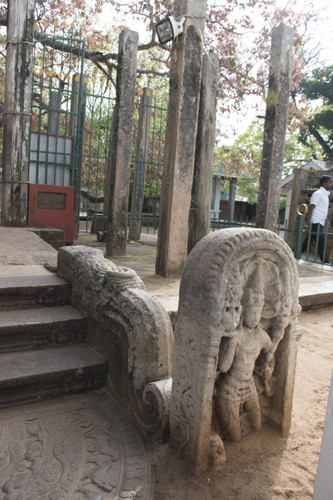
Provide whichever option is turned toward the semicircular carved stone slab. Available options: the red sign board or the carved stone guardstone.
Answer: the red sign board

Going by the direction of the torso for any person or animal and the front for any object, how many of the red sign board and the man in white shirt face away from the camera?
0

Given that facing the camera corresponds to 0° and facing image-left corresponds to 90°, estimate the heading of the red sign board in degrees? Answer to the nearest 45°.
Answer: approximately 0°

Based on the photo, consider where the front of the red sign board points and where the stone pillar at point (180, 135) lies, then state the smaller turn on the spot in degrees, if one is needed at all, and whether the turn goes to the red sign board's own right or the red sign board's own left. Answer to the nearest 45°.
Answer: approximately 45° to the red sign board's own left

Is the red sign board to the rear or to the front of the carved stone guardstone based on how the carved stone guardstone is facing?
to the rear

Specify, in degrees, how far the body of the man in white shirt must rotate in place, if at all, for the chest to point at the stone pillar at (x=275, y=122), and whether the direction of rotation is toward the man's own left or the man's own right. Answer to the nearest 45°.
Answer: approximately 90° to the man's own right

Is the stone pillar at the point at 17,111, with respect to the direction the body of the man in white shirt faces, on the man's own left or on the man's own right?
on the man's own right

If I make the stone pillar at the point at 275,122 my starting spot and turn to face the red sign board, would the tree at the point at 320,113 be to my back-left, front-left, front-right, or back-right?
back-right

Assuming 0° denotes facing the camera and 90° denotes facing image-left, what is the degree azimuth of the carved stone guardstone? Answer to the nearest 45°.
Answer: approximately 315°

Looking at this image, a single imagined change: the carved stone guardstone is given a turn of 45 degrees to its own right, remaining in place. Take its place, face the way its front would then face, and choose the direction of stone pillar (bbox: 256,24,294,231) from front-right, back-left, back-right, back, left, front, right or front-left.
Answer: back

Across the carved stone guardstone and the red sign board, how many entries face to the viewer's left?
0

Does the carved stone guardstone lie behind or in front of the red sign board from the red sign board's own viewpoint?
in front
